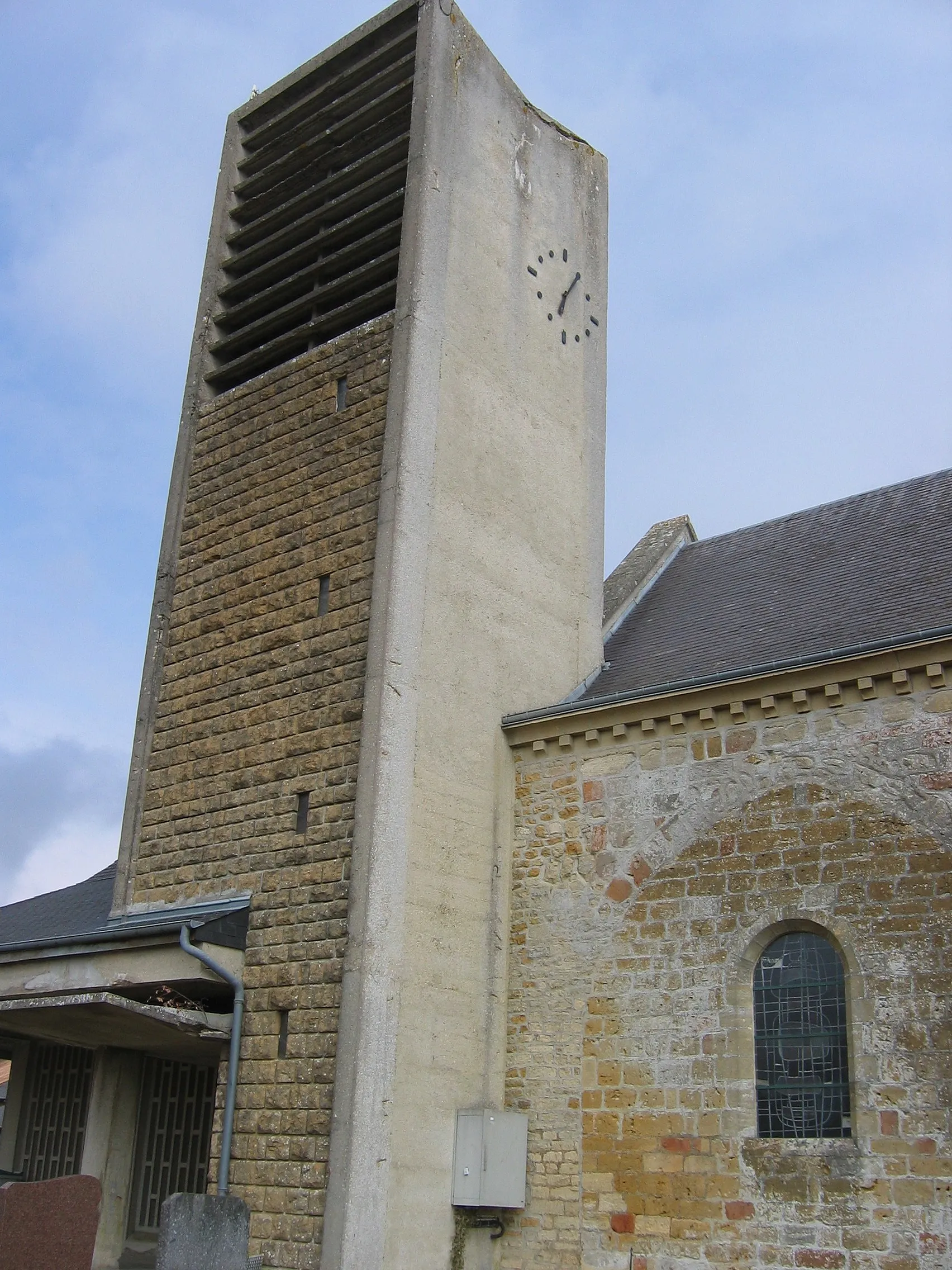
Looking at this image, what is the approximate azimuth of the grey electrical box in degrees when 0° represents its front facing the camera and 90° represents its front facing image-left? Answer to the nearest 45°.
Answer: approximately 0°

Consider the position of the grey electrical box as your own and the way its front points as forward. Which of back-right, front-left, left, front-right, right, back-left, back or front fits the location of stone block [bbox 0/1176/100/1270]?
front-right

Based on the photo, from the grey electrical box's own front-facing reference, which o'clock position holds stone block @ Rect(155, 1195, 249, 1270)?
The stone block is roughly at 1 o'clock from the grey electrical box.

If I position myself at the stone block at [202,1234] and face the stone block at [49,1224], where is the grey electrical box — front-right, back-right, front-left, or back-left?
back-right
